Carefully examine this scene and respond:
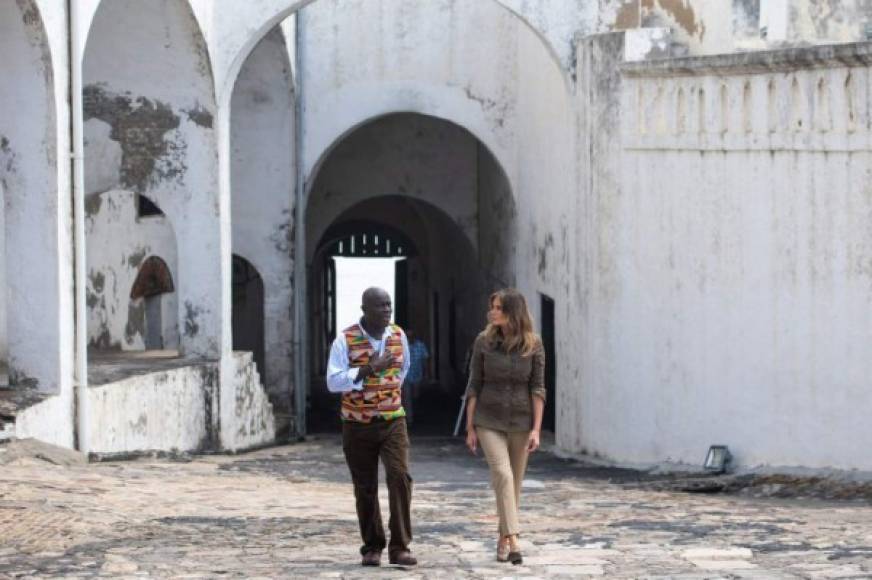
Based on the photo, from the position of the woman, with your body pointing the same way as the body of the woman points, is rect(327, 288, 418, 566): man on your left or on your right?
on your right

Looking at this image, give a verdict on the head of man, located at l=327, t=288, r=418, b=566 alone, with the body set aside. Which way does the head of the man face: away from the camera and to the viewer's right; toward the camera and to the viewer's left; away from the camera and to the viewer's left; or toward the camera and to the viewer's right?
toward the camera and to the viewer's right

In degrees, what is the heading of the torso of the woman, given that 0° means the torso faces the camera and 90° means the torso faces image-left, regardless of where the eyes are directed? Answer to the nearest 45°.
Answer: approximately 0°
